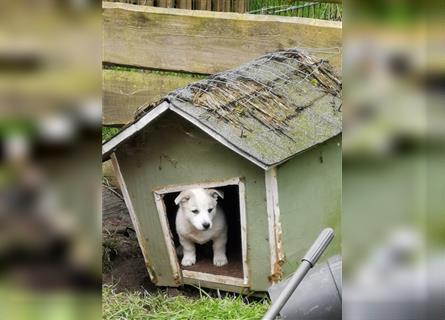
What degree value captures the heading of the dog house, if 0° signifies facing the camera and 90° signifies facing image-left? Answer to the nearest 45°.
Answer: approximately 45°

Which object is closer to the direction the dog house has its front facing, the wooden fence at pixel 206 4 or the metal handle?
the metal handle

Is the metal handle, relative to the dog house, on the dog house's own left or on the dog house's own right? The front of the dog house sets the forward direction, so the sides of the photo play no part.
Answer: on the dog house's own left

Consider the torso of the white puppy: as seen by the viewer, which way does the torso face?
toward the camera

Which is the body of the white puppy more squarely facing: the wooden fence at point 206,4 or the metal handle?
the metal handle

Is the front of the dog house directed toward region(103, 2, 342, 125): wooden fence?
no

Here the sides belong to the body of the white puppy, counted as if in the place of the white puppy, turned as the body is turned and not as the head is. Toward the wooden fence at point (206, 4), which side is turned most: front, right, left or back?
back

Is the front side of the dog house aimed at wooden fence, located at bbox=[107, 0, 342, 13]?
no

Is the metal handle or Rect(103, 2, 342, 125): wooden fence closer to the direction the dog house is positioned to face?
the metal handle
